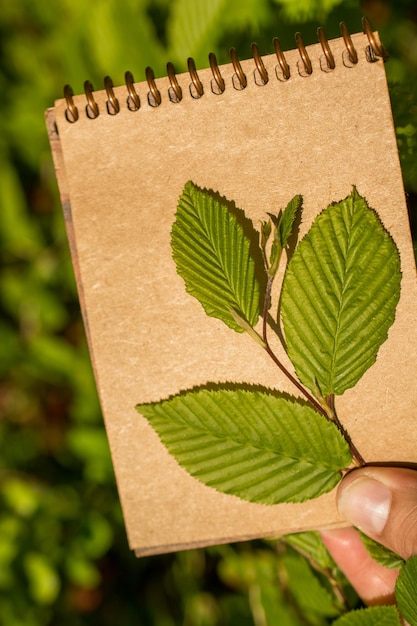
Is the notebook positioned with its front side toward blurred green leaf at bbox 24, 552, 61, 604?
no

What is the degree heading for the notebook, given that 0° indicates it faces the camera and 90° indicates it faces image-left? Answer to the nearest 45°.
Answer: approximately 0°
